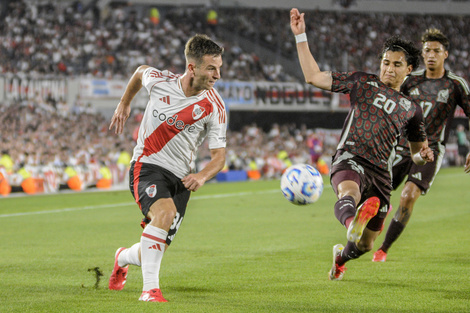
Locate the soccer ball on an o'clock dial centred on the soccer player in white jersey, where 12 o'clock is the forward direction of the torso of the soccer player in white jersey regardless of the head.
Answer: The soccer ball is roughly at 10 o'clock from the soccer player in white jersey.

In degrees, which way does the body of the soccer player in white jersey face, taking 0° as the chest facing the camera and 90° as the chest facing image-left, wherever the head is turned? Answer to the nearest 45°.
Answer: approximately 315°
